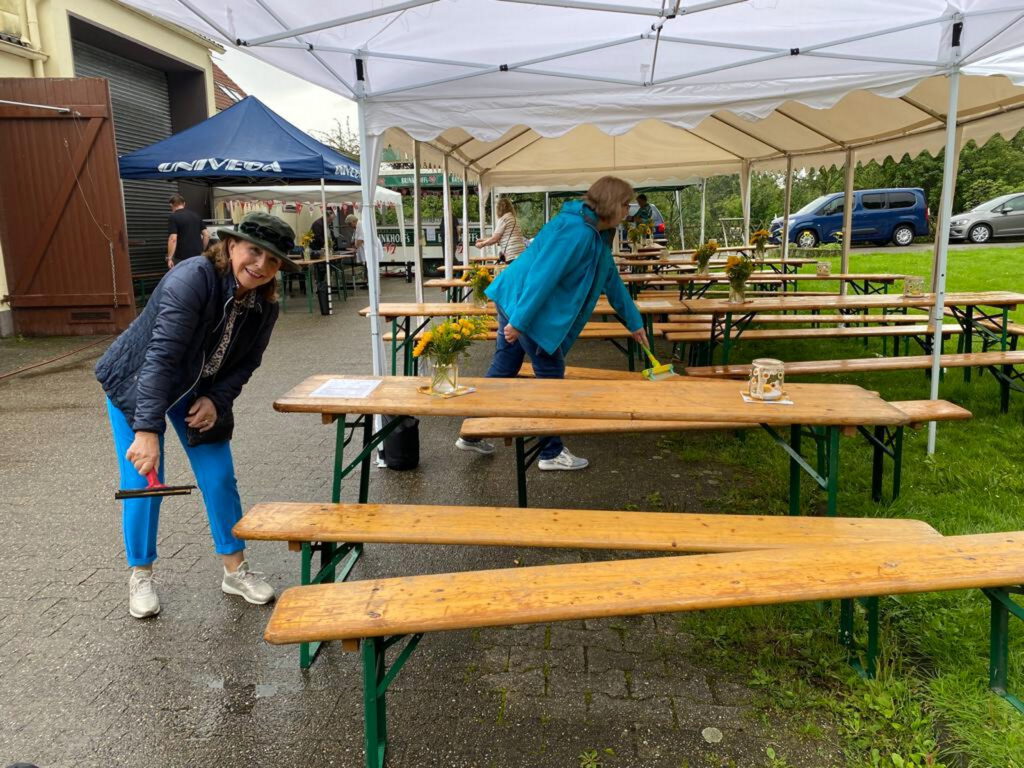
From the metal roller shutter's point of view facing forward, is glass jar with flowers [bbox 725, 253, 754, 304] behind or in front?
in front

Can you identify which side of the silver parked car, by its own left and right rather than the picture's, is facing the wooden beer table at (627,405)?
left

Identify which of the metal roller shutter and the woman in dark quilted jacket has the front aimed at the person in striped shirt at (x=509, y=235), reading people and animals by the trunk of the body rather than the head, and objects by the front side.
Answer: the metal roller shutter

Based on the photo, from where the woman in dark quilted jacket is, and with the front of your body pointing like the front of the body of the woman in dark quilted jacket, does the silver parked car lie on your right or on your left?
on your left

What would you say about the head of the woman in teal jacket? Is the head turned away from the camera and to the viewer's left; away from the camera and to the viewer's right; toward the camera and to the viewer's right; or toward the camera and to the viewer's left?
away from the camera and to the viewer's right

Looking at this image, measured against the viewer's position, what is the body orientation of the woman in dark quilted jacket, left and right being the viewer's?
facing the viewer and to the right of the viewer

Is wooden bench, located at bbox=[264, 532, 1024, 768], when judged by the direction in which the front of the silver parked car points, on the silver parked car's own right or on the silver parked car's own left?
on the silver parked car's own left

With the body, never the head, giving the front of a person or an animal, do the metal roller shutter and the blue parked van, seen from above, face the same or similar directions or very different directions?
very different directions

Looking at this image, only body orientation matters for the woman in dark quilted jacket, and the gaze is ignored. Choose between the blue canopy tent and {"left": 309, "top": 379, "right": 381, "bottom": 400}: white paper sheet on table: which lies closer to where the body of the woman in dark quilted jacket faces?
the white paper sheet on table

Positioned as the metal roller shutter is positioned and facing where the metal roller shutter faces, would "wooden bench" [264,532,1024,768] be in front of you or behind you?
in front

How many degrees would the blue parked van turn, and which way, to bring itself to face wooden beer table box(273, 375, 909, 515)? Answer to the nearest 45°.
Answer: approximately 90° to its left

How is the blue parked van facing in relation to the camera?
to the viewer's left
